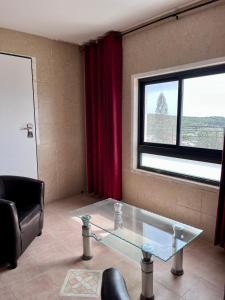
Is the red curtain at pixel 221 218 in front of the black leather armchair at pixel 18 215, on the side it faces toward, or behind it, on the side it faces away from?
in front

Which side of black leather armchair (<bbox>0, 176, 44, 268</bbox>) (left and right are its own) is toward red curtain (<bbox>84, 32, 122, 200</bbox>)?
left

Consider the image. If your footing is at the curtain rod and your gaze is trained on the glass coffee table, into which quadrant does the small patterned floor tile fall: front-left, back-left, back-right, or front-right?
front-right

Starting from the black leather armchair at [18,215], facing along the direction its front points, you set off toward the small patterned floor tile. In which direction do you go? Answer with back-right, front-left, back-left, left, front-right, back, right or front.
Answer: front

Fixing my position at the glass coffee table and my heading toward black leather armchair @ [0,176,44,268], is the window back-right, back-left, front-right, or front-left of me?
back-right

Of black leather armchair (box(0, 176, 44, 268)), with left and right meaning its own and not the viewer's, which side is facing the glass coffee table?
front

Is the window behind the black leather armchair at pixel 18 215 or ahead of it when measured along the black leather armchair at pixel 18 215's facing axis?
ahead

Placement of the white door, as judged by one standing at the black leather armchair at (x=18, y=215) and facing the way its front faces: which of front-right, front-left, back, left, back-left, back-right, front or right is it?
back-left

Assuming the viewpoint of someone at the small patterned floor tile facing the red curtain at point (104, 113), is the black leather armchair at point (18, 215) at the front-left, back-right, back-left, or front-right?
front-left

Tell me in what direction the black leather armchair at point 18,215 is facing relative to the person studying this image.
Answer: facing the viewer and to the right of the viewer

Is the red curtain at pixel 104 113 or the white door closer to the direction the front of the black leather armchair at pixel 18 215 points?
the red curtain

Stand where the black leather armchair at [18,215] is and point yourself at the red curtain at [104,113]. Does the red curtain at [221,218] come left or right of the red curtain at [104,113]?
right

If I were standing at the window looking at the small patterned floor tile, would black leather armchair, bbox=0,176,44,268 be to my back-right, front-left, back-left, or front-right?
front-right
